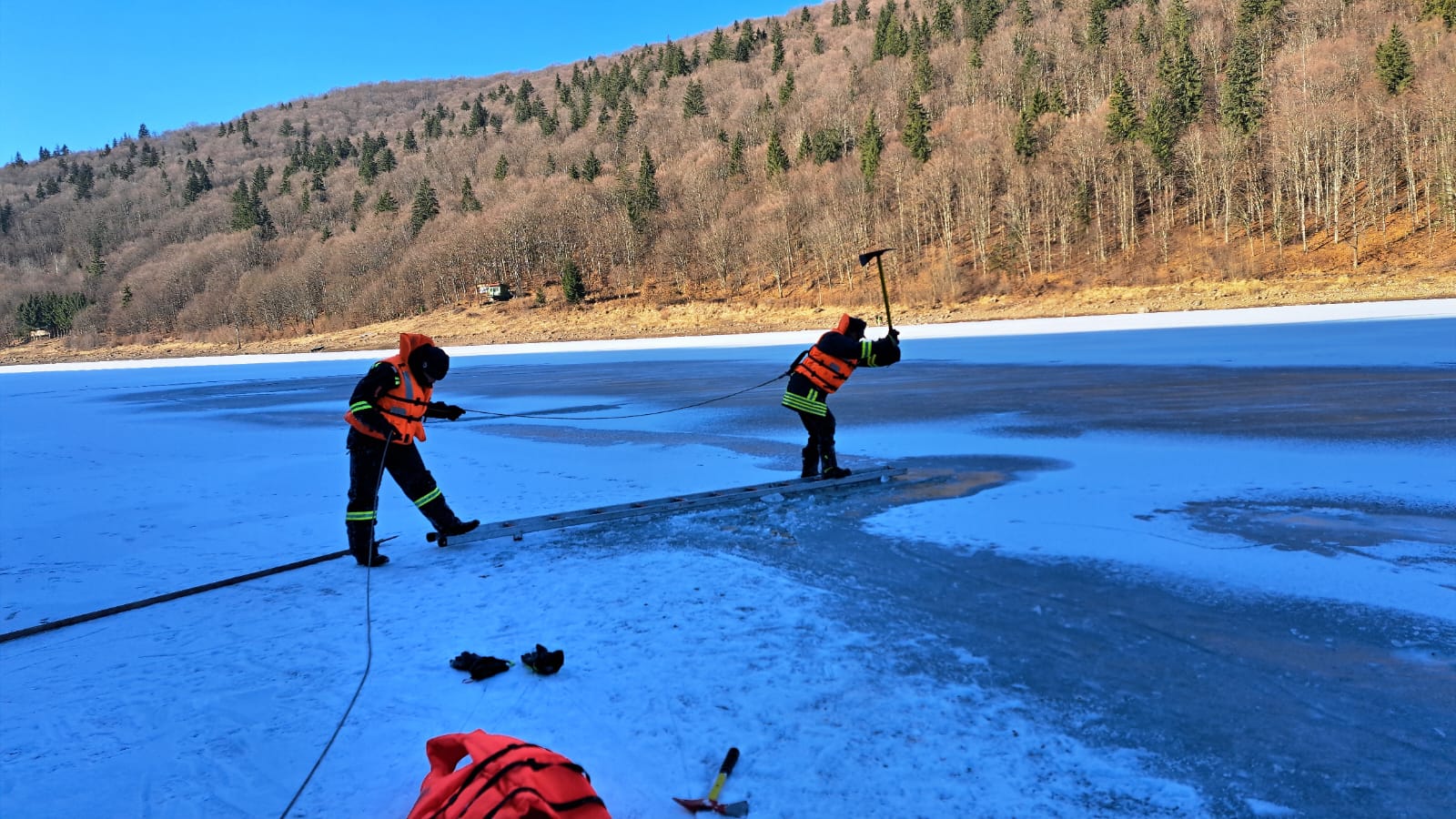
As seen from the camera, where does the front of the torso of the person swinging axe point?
to the viewer's right

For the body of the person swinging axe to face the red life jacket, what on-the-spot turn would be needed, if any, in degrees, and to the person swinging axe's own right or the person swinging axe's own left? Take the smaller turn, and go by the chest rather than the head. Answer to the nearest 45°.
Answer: approximately 90° to the person swinging axe's own right

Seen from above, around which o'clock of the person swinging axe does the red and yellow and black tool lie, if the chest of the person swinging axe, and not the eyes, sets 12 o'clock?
The red and yellow and black tool is roughly at 3 o'clock from the person swinging axe.

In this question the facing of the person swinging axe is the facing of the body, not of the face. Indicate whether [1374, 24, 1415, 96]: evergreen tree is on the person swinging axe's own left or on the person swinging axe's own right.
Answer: on the person swinging axe's own left

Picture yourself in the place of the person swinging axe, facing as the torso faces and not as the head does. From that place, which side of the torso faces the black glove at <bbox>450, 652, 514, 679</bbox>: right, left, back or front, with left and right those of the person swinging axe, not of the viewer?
right

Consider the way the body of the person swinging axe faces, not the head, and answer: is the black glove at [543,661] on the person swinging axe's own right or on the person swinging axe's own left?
on the person swinging axe's own right

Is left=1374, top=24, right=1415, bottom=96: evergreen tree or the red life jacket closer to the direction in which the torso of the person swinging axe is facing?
the evergreen tree

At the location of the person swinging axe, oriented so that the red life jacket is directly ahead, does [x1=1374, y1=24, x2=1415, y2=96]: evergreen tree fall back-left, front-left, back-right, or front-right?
back-left
